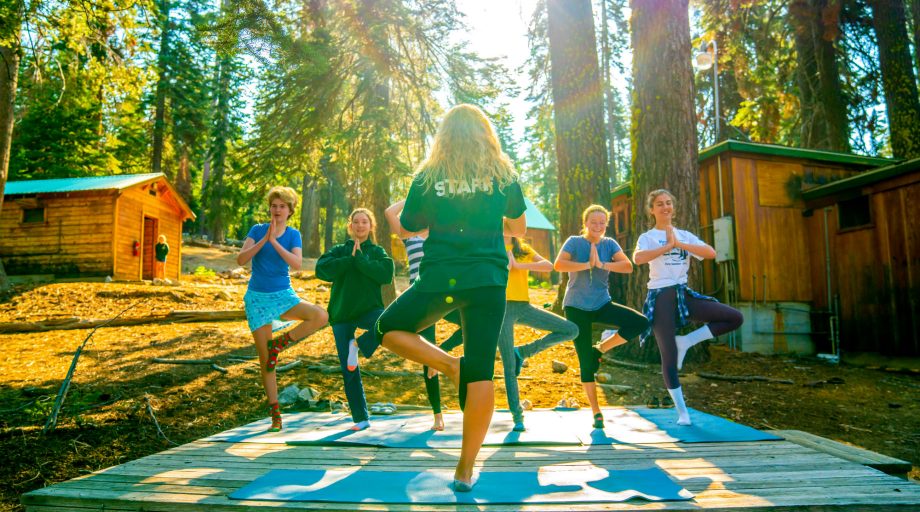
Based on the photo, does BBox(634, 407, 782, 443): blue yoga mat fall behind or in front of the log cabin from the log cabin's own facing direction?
in front

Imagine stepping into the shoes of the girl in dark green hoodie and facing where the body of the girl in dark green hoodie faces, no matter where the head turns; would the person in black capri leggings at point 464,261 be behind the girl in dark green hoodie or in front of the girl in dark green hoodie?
in front

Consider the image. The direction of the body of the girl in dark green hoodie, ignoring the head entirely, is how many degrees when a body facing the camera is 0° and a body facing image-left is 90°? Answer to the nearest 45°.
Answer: approximately 0°

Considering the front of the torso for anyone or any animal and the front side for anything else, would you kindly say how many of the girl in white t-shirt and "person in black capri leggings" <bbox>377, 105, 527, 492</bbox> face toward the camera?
1

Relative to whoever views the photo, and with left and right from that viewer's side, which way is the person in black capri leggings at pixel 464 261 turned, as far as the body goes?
facing away from the viewer

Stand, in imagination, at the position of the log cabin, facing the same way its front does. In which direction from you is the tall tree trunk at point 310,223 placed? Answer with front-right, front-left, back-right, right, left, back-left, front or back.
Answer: left

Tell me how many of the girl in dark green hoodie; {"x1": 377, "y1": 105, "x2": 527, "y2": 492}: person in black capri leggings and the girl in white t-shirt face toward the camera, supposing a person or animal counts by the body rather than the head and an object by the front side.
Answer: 2

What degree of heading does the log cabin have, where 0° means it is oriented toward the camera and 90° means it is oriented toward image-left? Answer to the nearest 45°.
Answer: approximately 315°

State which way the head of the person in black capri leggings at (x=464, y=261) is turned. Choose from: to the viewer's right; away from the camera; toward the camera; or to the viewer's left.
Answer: away from the camera
